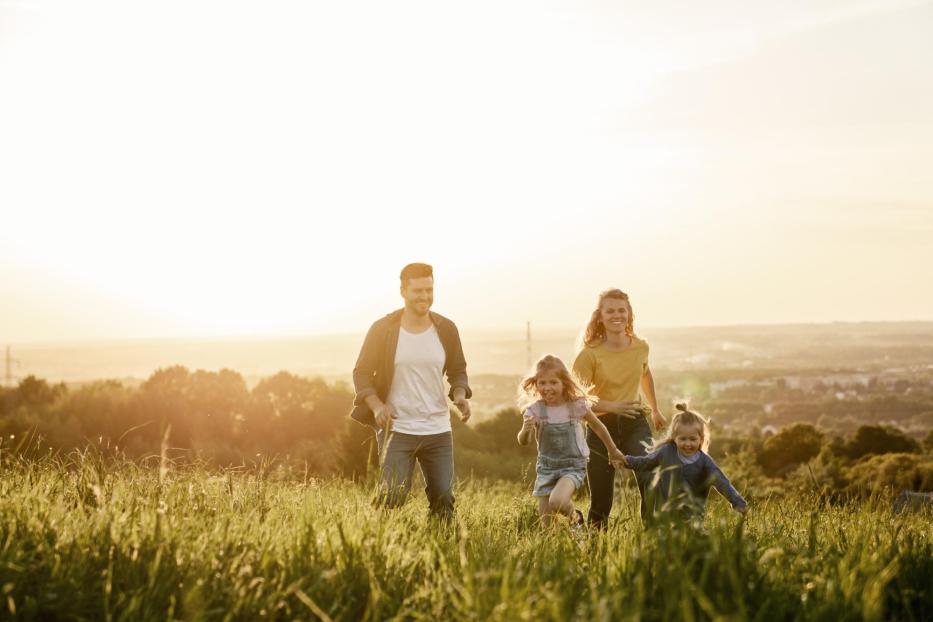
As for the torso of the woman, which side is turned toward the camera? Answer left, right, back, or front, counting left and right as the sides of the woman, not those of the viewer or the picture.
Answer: front

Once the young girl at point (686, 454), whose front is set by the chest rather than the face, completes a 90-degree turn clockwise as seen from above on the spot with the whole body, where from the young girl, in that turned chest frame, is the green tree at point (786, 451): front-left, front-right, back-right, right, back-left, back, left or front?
right

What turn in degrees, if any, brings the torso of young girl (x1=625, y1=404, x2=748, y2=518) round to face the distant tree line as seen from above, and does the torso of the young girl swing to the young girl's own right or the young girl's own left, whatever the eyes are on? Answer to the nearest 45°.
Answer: approximately 135° to the young girl's own right

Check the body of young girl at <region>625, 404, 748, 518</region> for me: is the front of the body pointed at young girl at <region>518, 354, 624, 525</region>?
no

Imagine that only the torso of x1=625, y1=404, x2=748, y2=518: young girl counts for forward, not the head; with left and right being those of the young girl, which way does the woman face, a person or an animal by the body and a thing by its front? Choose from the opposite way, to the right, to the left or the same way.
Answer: the same way

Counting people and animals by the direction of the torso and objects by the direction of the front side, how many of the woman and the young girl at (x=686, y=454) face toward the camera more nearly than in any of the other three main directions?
2

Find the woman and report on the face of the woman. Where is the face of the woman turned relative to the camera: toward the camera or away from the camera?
toward the camera

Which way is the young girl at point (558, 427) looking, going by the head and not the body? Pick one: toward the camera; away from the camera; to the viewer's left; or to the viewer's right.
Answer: toward the camera

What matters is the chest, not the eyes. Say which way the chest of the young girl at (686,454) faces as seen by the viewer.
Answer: toward the camera

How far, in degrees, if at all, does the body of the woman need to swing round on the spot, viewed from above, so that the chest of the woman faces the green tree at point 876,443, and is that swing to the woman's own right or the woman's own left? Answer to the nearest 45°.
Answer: approximately 180°

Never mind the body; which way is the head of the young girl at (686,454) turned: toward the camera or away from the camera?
toward the camera

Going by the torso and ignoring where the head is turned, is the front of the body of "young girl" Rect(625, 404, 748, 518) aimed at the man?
no
